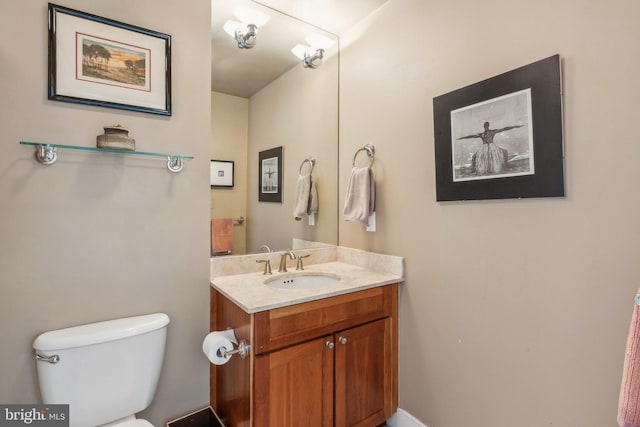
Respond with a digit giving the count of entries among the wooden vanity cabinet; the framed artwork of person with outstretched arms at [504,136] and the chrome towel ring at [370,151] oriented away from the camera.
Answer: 0

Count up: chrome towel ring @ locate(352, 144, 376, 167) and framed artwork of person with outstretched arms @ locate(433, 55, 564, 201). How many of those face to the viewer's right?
0

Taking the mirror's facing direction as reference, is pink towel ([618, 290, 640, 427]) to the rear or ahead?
ahead

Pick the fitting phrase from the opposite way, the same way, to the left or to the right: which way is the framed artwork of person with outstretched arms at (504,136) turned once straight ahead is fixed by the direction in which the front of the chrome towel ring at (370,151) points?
the same way

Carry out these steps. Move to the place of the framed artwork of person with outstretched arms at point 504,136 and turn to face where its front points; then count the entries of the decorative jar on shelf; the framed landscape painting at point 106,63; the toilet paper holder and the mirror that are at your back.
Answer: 0

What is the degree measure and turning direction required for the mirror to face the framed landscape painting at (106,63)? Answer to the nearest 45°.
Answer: approximately 90° to its right

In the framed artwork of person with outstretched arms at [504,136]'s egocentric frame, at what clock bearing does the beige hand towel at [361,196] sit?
The beige hand towel is roughly at 2 o'clock from the framed artwork of person with outstretched arms.

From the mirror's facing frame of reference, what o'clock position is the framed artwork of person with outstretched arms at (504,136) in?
The framed artwork of person with outstretched arms is roughly at 12 o'clock from the mirror.

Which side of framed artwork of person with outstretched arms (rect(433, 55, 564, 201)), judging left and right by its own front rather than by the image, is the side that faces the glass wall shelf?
front

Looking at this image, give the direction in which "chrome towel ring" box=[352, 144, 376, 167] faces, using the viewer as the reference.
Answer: facing the viewer and to the left of the viewer

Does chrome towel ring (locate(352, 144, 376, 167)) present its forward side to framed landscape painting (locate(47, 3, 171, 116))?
yes

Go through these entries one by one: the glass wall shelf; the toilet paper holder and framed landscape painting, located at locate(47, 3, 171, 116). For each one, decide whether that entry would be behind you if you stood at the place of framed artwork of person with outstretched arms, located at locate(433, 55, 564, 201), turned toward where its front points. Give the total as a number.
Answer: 0

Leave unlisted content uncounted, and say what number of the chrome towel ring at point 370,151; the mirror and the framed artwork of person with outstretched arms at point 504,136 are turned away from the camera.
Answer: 0

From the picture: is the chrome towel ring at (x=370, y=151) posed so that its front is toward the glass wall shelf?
yes

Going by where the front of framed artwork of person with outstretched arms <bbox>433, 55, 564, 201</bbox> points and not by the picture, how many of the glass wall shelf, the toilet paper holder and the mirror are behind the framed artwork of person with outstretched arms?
0

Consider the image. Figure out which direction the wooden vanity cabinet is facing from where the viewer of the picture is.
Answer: facing the viewer and to the right of the viewer

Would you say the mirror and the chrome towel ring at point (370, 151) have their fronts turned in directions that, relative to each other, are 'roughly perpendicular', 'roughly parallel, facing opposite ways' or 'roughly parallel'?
roughly perpendicular

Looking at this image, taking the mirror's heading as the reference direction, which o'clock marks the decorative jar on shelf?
The decorative jar on shelf is roughly at 3 o'clock from the mirror.
